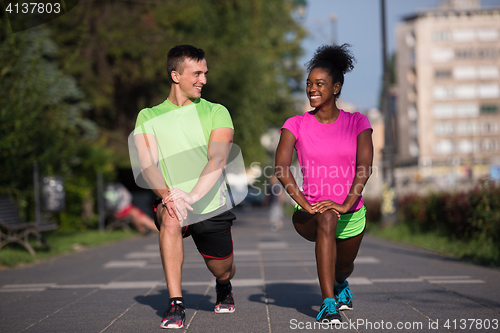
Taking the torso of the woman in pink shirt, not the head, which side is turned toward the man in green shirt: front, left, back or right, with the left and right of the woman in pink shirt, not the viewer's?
right

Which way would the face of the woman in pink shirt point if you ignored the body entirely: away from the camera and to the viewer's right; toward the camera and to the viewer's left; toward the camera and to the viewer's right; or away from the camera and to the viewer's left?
toward the camera and to the viewer's left

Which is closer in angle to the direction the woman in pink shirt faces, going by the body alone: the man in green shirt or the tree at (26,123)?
the man in green shirt

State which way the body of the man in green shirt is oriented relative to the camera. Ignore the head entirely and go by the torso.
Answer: toward the camera

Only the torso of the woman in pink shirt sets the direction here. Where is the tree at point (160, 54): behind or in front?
behind

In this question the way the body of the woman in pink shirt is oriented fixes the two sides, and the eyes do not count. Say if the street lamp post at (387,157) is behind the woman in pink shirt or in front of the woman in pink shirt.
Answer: behind

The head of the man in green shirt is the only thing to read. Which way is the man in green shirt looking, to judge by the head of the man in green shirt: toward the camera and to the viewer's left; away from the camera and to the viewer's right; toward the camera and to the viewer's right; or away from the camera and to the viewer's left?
toward the camera and to the viewer's right

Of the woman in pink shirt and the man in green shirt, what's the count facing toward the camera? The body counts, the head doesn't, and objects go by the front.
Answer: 2

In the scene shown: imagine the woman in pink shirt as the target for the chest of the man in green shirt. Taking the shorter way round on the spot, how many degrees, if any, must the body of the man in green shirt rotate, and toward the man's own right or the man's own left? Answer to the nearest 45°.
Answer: approximately 90° to the man's own left

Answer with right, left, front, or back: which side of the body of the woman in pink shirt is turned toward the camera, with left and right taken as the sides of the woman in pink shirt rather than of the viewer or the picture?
front

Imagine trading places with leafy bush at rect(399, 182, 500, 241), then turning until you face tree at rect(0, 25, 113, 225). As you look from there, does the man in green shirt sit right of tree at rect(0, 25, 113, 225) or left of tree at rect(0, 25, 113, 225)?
left

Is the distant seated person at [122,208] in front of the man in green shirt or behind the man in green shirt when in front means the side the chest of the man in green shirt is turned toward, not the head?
behind

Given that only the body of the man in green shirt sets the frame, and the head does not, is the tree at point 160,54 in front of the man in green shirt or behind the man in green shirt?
behind
